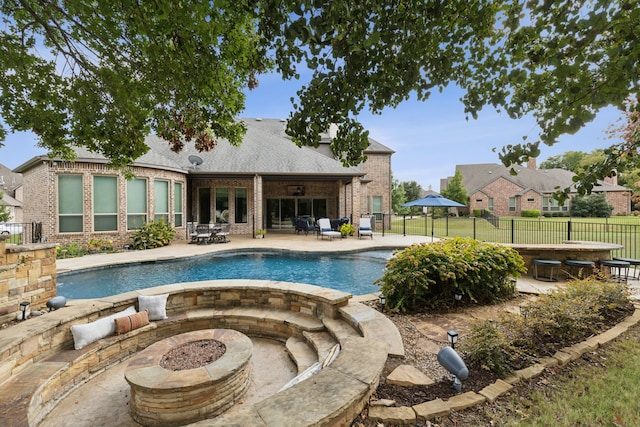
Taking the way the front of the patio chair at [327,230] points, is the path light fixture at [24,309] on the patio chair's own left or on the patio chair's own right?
on the patio chair's own right

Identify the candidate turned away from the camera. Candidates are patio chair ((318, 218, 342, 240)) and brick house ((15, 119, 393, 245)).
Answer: the brick house

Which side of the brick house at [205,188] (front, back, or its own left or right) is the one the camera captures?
back

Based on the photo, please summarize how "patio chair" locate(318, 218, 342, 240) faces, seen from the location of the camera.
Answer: facing the viewer and to the right of the viewer

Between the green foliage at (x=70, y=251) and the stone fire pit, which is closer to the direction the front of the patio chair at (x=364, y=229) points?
the stone fire pit

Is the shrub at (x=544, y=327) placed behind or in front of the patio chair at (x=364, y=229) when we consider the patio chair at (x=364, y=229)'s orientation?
in front

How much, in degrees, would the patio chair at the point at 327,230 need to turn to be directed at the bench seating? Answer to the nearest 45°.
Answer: approximately 45° to its right

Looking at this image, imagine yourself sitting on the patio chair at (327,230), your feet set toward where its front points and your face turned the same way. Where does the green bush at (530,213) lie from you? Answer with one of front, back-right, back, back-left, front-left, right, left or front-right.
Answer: left

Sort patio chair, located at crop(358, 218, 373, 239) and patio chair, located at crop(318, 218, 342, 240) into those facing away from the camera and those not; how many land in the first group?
0

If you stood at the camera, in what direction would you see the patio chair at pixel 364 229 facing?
facing the viewer

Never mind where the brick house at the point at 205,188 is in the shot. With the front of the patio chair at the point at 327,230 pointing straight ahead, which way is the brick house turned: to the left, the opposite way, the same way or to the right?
the opposite way

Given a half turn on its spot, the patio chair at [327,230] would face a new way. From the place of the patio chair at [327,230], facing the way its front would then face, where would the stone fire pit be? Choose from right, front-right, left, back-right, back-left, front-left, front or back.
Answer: back-left

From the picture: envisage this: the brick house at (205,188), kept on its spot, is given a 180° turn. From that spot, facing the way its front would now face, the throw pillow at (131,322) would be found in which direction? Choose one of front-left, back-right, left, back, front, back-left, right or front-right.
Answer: front

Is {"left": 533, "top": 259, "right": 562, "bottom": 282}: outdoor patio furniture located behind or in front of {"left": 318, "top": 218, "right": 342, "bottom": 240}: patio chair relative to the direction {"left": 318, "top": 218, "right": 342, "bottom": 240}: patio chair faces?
in front

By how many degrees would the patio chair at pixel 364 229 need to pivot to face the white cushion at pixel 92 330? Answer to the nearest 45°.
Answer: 0° — it already faces it
